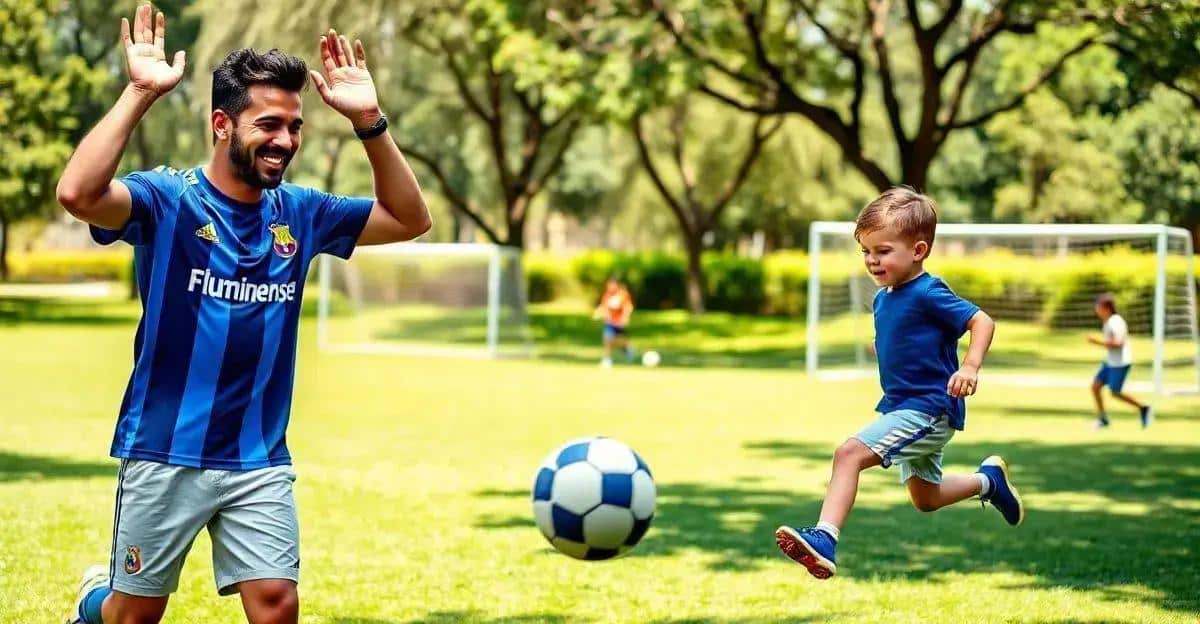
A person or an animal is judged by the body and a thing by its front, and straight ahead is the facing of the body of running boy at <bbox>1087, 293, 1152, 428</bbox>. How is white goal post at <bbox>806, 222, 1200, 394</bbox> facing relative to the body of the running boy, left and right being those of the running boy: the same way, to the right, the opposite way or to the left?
to the left

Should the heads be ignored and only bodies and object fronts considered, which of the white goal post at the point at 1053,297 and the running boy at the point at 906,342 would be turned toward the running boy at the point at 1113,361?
the white goal post

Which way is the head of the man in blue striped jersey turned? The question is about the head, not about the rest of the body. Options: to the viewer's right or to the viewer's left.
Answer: to the viewer's right

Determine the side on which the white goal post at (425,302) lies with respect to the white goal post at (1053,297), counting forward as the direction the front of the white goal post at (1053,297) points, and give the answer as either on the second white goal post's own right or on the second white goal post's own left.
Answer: on the second white goal post's own right

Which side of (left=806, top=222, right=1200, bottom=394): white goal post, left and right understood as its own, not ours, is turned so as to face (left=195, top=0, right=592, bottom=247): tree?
right

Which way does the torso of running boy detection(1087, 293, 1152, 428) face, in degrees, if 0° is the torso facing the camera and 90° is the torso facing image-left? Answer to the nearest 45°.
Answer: approximately 90°

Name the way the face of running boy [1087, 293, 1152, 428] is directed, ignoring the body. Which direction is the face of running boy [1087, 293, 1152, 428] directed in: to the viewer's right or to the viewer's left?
to the viewer's left

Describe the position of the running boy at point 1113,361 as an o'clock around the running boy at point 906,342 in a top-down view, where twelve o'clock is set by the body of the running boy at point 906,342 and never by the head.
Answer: the running boy at point 1113,361 is roughly at 5 o'clock from the running boy at point 906,342.

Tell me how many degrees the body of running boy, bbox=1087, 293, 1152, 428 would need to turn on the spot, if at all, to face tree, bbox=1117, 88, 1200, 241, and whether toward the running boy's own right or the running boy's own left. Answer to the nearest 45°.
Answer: approximately 90° to the running boy's own right
